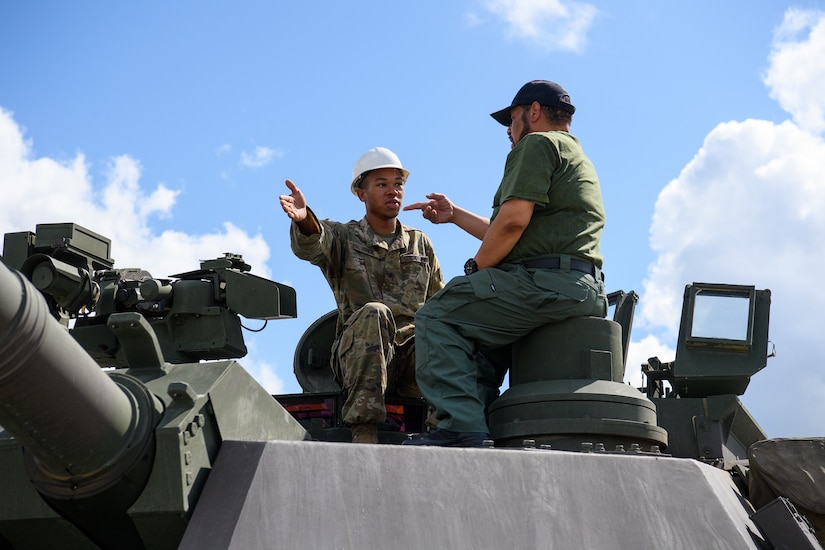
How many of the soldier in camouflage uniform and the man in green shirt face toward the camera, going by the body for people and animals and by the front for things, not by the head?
1

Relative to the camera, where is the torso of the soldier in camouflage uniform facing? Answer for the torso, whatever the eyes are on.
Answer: toward the camera

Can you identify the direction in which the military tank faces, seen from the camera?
facing the viewer and to the left of the viewer

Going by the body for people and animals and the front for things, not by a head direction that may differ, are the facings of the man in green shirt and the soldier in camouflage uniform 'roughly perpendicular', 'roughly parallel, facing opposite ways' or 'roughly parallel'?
roughly perpendicular

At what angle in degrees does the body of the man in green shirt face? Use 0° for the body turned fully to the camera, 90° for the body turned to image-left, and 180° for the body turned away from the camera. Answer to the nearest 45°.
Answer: approximately 90°

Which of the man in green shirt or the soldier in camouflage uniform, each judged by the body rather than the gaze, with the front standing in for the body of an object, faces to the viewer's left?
the man in green shirt

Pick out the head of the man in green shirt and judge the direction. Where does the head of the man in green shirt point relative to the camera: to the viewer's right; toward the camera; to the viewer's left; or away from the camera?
to the viewer's left

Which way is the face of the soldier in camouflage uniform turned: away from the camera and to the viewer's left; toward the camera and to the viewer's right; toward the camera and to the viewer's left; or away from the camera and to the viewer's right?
toward the camera and to the viewer's right
